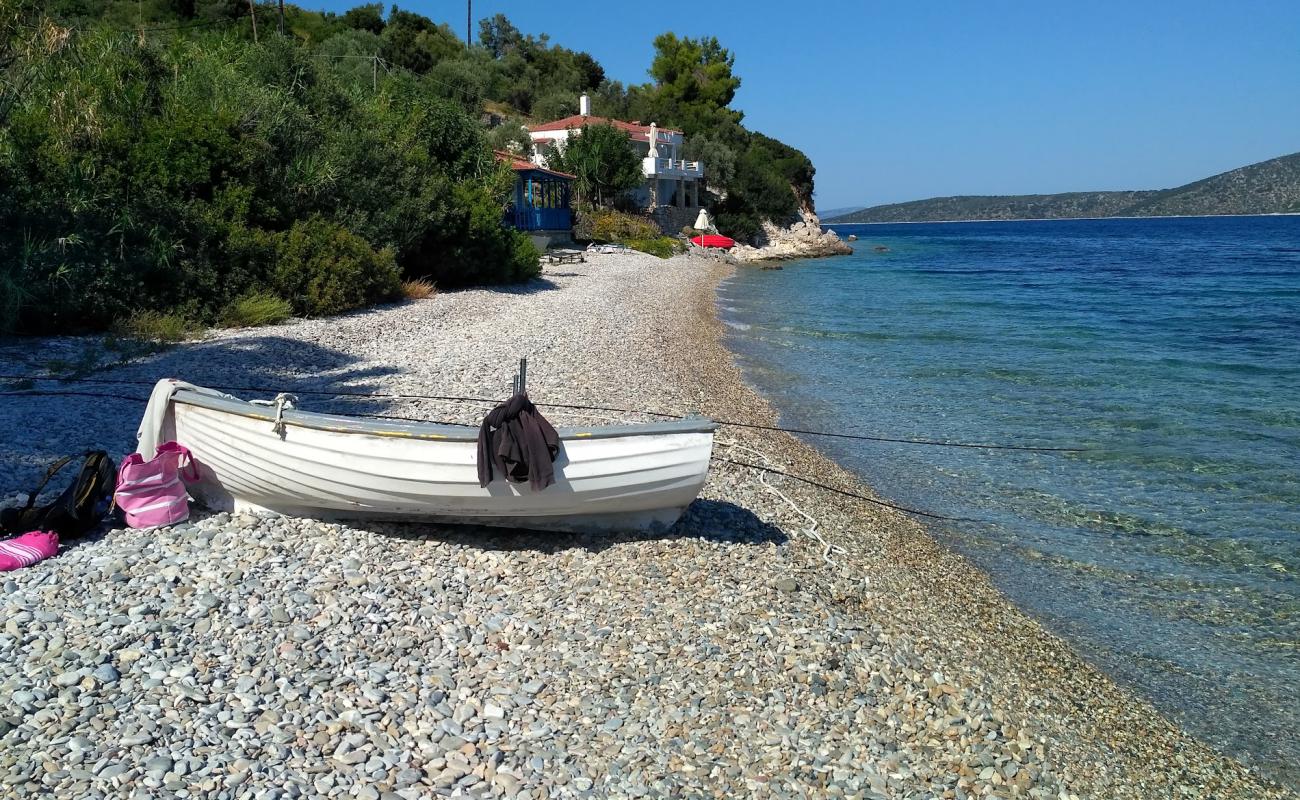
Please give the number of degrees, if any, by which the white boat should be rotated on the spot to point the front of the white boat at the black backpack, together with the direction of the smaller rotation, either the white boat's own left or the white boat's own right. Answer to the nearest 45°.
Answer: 0° — it already faces it

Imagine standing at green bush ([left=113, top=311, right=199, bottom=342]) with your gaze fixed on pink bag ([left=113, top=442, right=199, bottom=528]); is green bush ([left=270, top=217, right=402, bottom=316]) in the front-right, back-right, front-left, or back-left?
back-left

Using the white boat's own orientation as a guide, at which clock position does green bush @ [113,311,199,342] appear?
The green bush is roughly at 2 o'clock from the white boat.

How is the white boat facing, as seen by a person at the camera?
facing to the left of the viewer

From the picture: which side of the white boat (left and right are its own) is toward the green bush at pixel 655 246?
right

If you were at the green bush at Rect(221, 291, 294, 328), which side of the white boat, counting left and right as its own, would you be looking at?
right

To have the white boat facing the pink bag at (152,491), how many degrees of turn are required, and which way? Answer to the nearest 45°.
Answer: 0° — it already faces it

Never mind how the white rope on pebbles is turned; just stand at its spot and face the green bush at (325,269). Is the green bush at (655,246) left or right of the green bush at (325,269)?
right

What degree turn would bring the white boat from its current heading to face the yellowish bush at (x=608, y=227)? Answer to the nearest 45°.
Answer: approximately 90° to its right
